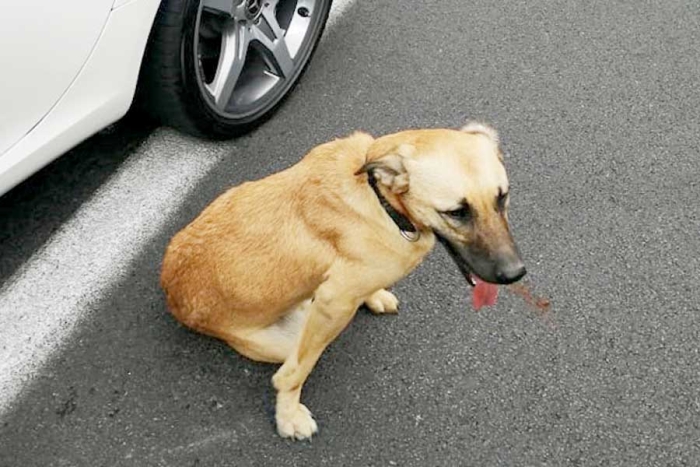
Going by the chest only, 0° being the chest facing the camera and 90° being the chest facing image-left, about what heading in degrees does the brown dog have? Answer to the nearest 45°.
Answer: approximately 315°

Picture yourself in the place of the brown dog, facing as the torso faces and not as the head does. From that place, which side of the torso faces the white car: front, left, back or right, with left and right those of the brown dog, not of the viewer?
back
